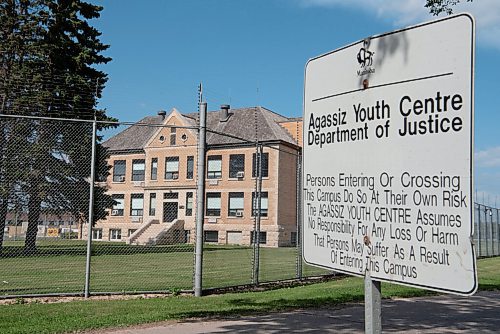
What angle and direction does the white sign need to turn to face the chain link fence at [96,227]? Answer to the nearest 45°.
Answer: approximately 90° to its right

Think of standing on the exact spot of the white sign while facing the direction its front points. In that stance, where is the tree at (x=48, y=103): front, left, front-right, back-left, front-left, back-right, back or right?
right

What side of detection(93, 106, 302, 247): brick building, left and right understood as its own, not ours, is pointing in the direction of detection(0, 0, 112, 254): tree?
right

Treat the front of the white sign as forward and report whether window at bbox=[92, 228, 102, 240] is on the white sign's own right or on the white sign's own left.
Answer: on the white sign's own right

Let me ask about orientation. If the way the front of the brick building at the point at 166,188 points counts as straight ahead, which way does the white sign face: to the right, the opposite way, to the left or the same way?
the same way

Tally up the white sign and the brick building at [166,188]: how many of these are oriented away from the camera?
0

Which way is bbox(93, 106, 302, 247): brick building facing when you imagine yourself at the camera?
facing the viewer and to the left of the viewer

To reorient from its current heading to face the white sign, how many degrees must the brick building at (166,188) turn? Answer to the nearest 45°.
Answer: approximately 45° to its left

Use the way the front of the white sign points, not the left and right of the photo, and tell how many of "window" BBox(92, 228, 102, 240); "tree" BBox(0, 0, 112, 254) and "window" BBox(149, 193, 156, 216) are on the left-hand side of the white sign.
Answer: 0
